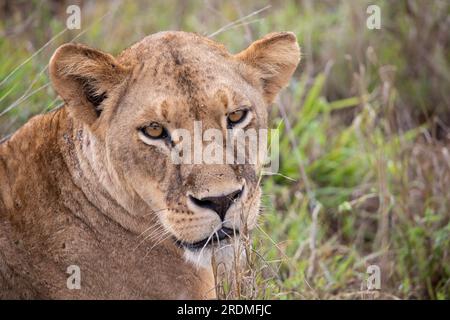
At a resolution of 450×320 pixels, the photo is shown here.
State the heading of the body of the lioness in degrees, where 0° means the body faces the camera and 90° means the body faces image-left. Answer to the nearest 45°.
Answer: approximately 315°
